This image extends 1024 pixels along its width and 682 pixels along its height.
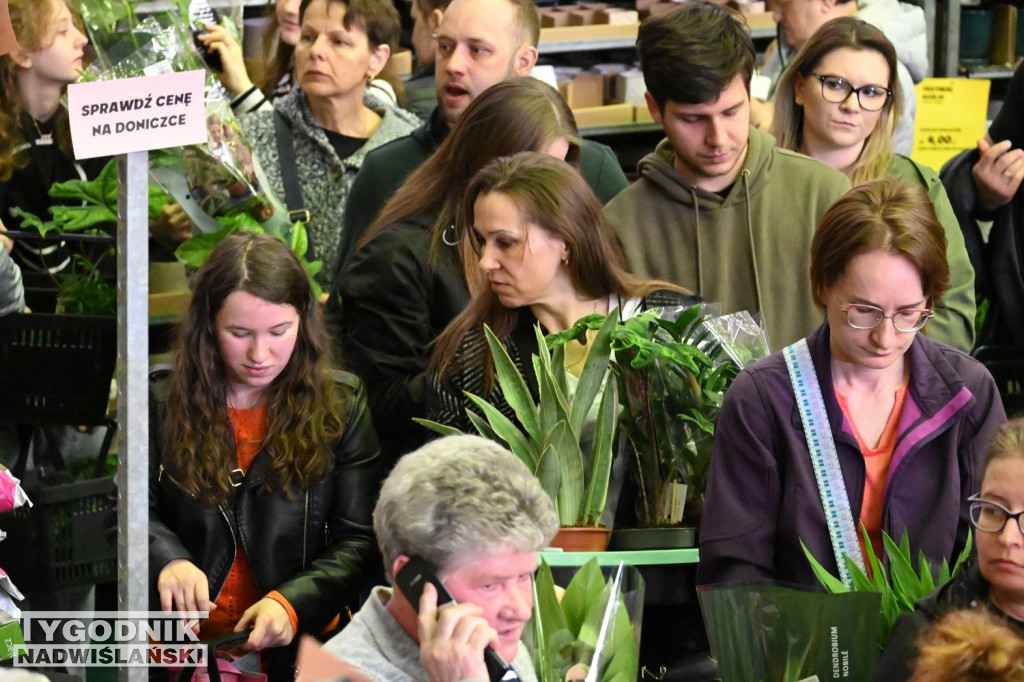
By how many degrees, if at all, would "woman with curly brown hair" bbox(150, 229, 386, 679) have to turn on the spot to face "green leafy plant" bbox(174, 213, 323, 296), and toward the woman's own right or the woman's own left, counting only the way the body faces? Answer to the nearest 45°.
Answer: approximately 180°

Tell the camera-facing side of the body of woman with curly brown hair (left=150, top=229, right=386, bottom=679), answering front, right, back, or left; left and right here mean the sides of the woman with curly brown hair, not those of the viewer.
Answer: front

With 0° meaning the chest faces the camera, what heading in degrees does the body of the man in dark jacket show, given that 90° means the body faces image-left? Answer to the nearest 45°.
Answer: approximately 45°

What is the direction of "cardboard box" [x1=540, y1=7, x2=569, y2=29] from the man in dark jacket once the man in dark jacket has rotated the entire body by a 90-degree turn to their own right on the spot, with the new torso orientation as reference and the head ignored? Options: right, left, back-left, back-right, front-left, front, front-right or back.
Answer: front-right

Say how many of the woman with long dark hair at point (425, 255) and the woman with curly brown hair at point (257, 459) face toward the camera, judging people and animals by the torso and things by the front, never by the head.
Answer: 1

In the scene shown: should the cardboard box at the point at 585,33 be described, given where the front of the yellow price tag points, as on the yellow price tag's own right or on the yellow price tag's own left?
on the yellow price tag's own right

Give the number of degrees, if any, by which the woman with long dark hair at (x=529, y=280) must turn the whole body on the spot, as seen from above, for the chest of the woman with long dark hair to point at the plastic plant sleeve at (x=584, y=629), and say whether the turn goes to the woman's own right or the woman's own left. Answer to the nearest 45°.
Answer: approximately 45° to the woman's own left

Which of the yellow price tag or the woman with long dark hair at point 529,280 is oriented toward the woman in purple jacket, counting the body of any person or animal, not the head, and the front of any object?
the yellow price tag

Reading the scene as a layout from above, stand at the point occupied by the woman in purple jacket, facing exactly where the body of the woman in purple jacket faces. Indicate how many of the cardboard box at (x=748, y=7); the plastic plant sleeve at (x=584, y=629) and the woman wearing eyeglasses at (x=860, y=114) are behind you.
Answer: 2

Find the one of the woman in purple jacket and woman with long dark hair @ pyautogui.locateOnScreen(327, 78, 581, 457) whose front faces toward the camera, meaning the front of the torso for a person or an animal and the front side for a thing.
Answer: the woman in purple jacket

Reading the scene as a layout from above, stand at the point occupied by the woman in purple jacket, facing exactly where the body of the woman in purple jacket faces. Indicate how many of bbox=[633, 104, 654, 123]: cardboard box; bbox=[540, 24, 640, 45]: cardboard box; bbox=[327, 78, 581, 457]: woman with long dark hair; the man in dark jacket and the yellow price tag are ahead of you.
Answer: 0

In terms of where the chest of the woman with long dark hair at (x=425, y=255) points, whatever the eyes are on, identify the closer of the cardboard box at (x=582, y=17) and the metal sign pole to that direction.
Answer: the cardboard box

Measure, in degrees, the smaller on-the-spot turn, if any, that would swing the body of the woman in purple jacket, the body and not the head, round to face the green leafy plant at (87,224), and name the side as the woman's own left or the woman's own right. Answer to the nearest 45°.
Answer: approximately 135° to the woman's own right

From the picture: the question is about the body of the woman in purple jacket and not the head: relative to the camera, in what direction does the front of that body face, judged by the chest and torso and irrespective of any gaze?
toward the camera

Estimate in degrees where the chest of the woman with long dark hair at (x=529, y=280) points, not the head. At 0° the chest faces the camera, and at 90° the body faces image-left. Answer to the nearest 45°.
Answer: approximately 45°

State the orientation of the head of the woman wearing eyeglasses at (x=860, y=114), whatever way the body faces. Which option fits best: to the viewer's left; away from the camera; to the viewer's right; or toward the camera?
toward the camera

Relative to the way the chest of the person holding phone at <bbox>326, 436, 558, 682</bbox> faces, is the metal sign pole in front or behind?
behind

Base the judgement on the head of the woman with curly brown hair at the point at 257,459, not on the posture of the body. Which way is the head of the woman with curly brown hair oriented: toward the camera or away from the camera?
toward the camera

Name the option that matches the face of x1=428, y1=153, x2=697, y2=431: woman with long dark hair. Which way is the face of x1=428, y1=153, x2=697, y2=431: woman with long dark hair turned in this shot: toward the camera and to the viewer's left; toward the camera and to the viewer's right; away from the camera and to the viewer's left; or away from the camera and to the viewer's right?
toward the camera and to the viewer's left

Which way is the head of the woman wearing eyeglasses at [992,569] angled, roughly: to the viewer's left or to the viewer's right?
to the viewer's left
